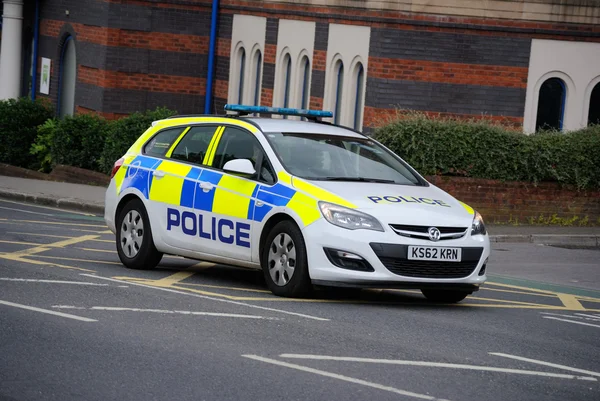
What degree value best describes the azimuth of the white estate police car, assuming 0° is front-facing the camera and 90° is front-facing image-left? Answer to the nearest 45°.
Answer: approximately 315°

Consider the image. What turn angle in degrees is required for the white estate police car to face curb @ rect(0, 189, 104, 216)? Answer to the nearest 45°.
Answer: approximately 180°

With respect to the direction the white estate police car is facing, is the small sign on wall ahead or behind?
behind

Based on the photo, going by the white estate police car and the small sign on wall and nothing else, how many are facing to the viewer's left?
0

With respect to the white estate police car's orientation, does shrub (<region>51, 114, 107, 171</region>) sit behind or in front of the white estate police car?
behind

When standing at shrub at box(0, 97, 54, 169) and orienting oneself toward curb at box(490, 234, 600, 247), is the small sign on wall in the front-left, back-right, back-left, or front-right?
back-left

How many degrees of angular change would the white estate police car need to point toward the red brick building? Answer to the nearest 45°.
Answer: approximately 135° to its left

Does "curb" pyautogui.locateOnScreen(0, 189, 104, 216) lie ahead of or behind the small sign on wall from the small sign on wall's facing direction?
ahead
